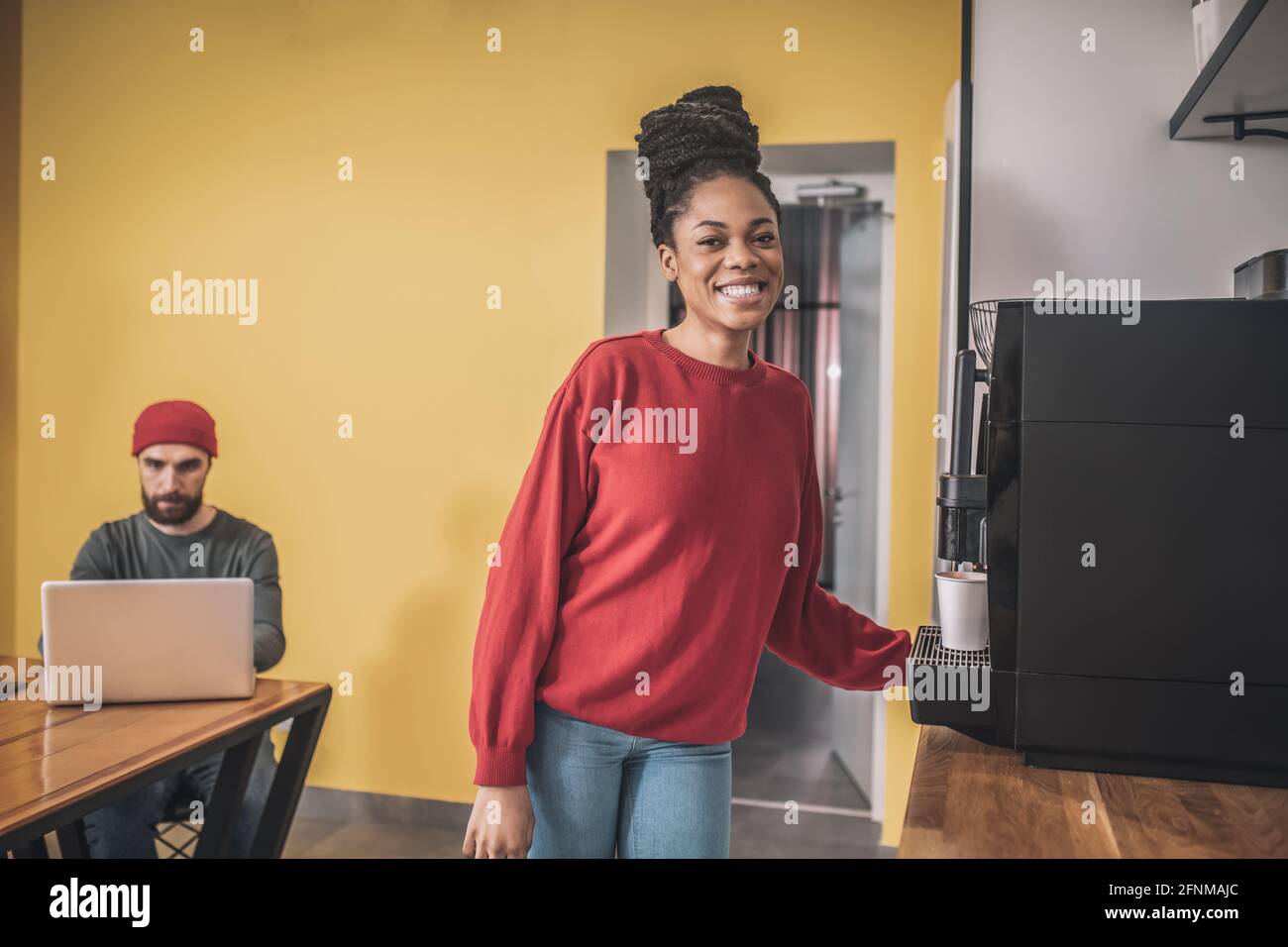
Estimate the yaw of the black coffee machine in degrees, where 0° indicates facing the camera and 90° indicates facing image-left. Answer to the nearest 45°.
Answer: approximately 90°

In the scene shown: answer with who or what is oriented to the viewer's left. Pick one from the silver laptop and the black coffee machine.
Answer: the black coffee machine

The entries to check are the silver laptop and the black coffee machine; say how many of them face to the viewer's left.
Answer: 1

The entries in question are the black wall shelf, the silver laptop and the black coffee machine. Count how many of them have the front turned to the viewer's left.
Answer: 2

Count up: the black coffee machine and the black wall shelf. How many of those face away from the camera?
0

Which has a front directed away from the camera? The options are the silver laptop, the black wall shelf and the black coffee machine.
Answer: the silver laptop

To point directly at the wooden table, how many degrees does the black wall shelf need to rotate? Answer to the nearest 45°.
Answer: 0° — it already faces it

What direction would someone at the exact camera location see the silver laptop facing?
facing away from the viewer

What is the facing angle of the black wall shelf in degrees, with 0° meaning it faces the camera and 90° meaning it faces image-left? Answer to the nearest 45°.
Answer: approximately 90°

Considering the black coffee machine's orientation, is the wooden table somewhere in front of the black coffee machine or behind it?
in front

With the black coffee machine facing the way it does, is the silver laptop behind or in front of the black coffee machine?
in front
